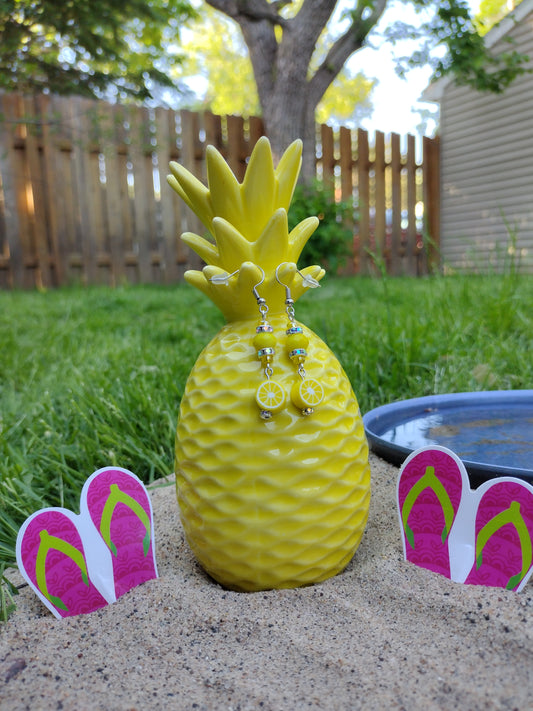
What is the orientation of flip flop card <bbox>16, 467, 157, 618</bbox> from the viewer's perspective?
toward the camera

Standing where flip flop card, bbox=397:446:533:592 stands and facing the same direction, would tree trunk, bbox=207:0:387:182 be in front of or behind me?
behind

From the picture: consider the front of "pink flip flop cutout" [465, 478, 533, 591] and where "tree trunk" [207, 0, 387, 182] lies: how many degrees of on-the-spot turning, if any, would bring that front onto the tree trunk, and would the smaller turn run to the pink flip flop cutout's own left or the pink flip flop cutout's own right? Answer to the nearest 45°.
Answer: approximately 180°

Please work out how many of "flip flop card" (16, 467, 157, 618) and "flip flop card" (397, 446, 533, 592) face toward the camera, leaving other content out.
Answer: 2

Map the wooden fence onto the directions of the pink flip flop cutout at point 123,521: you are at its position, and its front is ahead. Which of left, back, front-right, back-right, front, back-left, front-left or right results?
back

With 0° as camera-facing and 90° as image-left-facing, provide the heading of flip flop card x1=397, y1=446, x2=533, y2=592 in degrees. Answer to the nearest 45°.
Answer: approximately 0°

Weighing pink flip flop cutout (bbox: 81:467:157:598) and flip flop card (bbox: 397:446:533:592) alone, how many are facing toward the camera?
2
